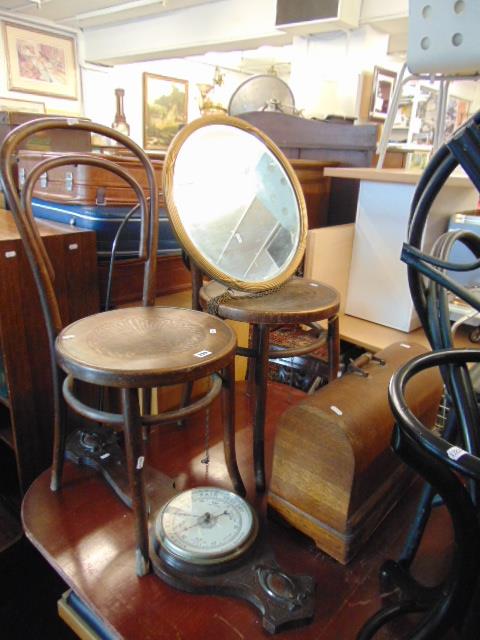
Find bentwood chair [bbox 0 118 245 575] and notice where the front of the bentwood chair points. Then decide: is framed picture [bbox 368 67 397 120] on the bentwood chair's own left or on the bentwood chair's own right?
on the bentwood chair's own left

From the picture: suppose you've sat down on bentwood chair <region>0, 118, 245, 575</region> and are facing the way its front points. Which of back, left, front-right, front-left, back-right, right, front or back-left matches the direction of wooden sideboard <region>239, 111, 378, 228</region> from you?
left

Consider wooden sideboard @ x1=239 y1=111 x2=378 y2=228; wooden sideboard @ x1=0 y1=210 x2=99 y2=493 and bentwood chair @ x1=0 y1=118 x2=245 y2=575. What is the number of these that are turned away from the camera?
0

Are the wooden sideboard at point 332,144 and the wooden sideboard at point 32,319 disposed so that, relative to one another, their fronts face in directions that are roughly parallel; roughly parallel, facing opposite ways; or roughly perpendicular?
roughly perpendicular

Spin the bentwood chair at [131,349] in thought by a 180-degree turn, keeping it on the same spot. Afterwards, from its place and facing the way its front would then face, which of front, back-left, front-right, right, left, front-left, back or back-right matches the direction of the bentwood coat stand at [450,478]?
back

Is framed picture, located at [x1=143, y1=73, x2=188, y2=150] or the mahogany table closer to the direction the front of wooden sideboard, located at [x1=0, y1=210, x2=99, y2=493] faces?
the mahogany table

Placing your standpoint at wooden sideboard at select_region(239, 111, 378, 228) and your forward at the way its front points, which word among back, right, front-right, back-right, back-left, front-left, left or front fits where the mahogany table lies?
front

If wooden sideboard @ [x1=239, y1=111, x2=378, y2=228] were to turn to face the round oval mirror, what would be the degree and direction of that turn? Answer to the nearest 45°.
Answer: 0° — it already faces it

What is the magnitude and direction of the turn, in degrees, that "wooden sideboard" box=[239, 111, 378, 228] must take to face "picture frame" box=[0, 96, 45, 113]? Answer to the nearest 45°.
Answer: approximately 135° to its right

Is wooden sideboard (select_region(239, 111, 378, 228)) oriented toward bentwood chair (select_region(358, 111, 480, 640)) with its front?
yes

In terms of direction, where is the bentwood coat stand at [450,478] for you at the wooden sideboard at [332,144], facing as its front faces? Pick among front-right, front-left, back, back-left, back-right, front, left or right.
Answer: front
